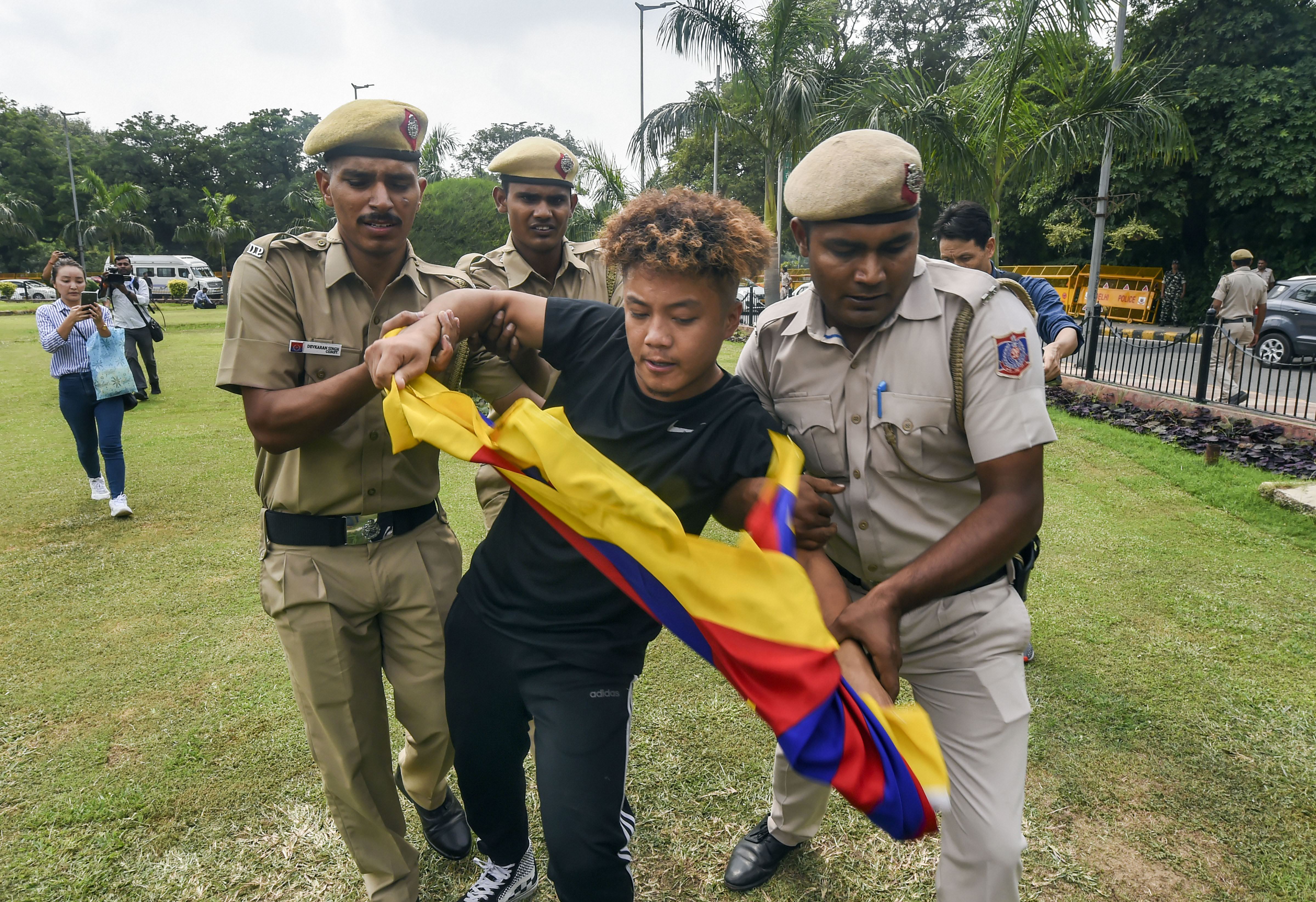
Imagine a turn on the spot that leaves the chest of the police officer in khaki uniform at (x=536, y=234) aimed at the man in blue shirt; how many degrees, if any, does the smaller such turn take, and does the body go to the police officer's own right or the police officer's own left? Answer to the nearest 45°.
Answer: approximately 90° to the police officer's own left

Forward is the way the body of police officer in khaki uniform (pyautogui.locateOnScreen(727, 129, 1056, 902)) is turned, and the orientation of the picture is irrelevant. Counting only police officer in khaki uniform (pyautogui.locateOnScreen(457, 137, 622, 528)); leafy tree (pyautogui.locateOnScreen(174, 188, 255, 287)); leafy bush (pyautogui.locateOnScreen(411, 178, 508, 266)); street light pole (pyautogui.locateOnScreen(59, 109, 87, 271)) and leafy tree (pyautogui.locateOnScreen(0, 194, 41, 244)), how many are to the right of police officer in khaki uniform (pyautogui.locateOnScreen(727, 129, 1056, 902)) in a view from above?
5

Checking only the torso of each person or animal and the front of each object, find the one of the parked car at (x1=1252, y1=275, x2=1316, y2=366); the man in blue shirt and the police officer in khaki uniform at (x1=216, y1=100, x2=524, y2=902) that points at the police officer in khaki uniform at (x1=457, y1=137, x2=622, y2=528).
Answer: the man in blue shirt

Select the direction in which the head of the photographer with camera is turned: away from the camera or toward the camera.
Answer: toward the camera

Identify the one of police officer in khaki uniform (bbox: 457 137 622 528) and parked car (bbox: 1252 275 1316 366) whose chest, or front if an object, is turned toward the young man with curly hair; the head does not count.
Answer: the police officer in khaki uniform

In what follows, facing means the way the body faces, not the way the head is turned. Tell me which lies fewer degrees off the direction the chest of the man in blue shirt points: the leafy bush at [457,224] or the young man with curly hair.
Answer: the young man with curly hair

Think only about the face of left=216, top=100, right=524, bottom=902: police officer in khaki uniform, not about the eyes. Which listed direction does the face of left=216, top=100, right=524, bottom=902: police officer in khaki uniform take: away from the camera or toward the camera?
toward the camera

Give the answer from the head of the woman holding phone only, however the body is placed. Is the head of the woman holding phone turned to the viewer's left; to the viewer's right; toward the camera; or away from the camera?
toward the camera

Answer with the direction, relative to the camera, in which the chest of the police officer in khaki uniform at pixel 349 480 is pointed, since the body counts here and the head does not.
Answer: toward the camera

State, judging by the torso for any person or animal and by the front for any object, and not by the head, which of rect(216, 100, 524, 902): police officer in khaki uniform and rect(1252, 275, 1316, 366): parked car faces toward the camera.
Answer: the police officer in khaki uniform

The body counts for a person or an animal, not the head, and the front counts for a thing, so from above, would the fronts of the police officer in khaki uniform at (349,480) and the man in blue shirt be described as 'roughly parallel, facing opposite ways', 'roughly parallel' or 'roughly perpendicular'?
roughly perpendicular
